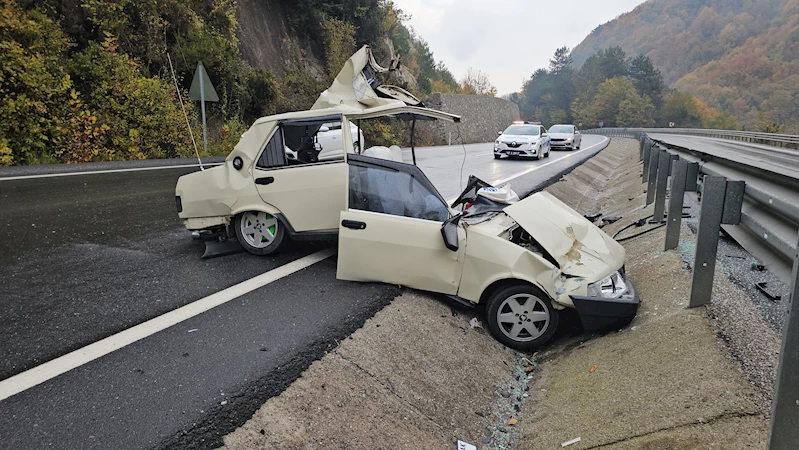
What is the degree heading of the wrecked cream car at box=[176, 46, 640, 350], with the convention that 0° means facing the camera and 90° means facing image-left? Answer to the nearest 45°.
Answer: approximately 315°

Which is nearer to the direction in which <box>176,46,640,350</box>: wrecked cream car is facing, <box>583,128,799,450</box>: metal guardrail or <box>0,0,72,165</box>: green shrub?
the metal guardrail

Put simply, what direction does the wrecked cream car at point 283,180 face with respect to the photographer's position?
facing to the right of the viewer

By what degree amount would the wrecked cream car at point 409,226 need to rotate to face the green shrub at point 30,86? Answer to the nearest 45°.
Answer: approximately 180°

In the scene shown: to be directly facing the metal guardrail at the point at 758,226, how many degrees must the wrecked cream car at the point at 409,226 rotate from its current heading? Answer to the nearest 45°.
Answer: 0° — it already faces it
